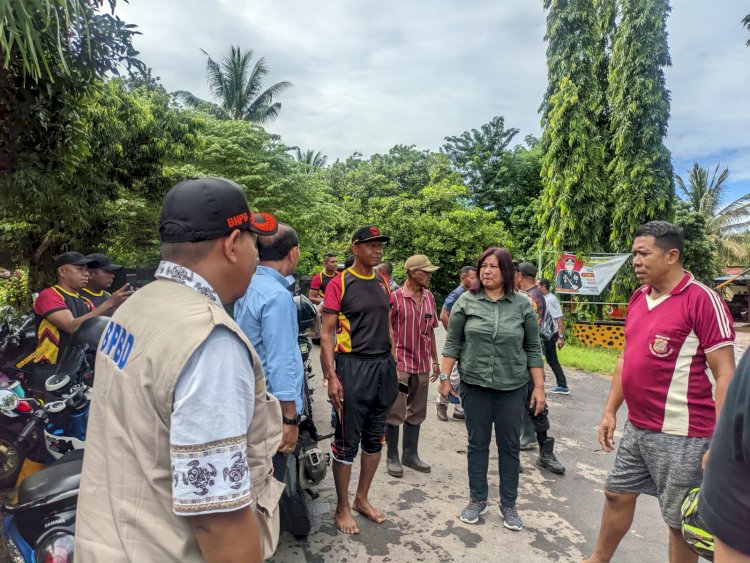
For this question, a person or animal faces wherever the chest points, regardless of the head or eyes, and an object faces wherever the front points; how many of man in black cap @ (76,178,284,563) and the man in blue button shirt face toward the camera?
0

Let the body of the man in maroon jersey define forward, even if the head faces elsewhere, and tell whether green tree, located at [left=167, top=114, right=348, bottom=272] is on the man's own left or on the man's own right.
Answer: on the man's own right

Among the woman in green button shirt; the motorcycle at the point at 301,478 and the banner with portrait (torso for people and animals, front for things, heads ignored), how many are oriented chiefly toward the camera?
3

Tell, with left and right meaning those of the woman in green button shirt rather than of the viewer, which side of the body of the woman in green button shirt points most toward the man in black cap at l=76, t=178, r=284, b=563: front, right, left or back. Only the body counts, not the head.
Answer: front

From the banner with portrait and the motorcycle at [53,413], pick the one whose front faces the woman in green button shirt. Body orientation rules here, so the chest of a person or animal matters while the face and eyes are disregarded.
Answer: the banner with portrait

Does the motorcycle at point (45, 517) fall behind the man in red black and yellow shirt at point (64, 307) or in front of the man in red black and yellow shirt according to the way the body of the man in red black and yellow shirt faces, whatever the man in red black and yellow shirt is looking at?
in front

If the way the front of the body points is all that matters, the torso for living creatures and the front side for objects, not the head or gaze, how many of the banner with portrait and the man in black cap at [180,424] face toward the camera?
1

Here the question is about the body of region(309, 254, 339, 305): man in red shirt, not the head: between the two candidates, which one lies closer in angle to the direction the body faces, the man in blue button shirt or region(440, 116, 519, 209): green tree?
the man in blue button shirt

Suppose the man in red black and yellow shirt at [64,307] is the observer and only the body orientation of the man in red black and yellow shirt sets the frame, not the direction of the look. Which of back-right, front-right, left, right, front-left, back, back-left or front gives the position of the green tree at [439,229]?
left

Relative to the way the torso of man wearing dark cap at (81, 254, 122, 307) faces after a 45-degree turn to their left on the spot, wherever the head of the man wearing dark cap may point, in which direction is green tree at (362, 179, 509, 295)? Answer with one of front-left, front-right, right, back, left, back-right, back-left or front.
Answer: front-left

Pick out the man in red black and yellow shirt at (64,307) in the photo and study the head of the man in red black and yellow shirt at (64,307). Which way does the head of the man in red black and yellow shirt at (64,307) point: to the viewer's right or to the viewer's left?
to the viewer's right
